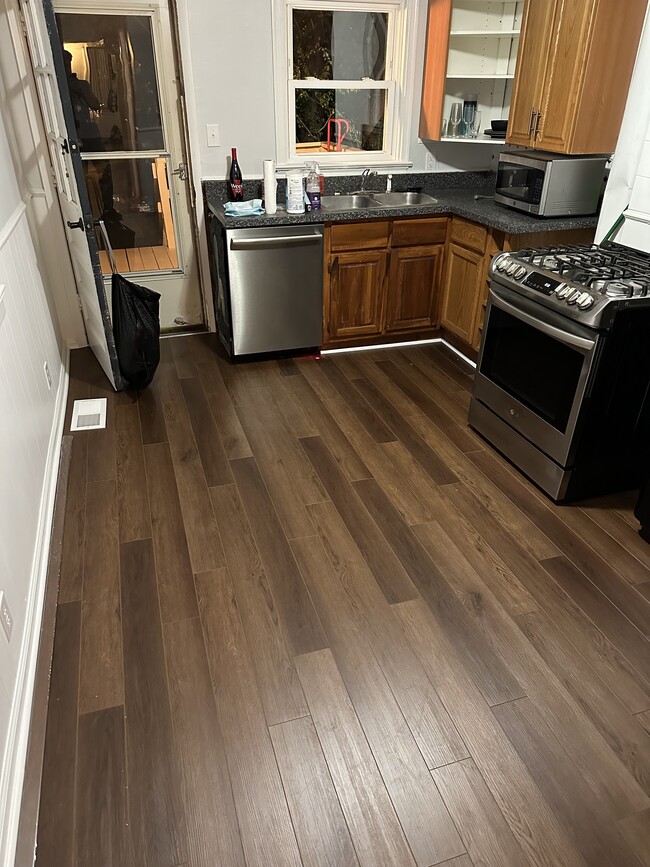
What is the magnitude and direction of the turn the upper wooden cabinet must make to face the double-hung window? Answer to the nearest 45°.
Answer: approximately 45° to its right

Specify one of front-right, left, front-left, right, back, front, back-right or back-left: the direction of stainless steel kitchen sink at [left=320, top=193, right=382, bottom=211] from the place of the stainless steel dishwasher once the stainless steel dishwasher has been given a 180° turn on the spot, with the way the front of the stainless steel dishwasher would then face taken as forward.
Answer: front-right

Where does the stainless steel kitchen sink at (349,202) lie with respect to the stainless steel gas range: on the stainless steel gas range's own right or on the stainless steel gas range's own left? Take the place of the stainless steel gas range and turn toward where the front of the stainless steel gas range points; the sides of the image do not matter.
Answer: on the stainless steel gas range's own right

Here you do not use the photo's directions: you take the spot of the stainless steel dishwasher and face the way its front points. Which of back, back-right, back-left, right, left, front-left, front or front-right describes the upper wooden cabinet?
left

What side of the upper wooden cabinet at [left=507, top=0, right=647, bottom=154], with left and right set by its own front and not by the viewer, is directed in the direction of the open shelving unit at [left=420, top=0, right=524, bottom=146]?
right

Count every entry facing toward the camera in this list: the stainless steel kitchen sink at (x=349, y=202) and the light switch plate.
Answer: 2

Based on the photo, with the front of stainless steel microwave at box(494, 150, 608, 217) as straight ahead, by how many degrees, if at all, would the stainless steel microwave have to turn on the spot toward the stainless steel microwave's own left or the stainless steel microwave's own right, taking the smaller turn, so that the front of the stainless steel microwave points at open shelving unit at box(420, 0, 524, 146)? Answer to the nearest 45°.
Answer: approximately 90° to the stainless steel microwave's own right
